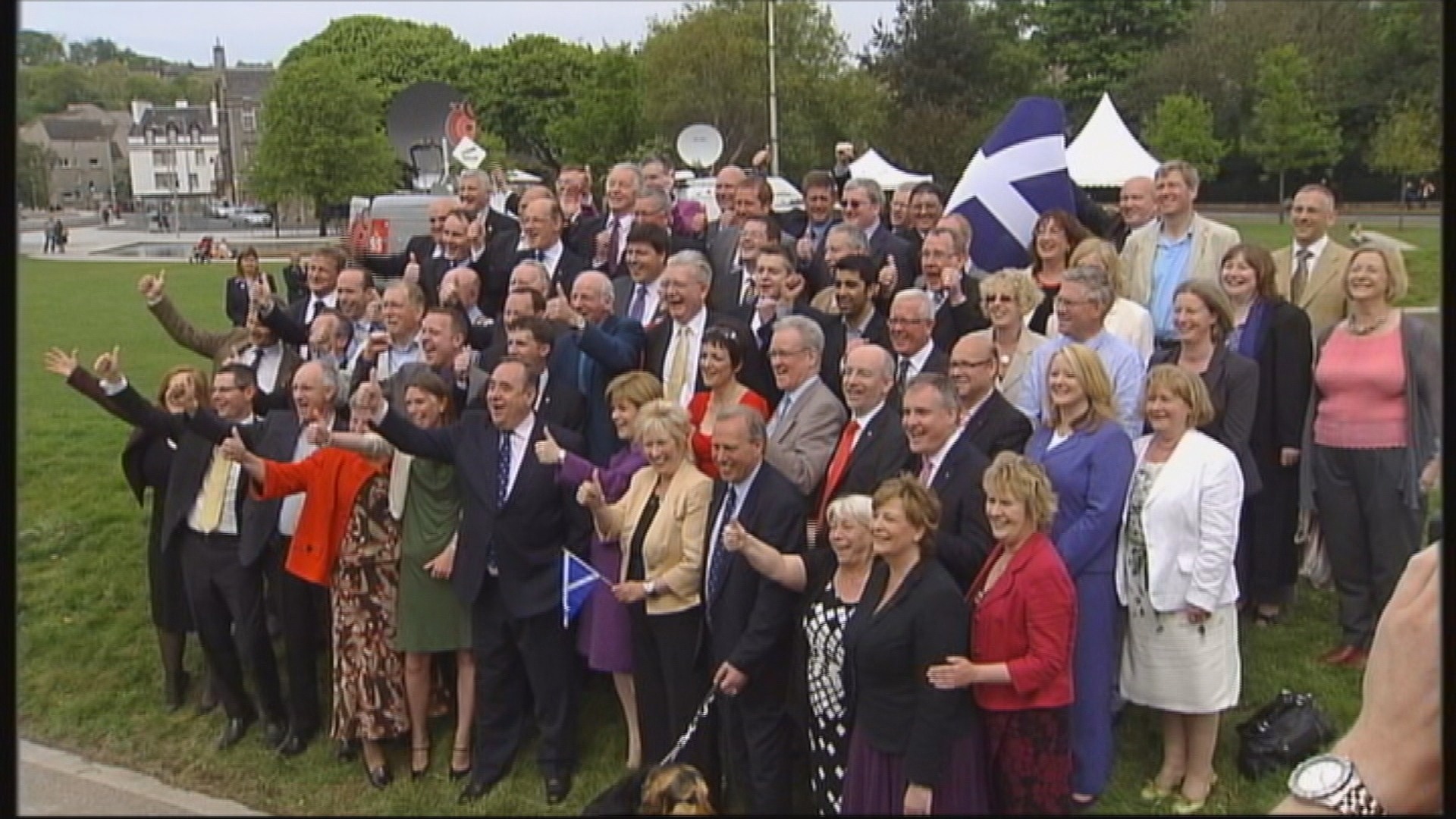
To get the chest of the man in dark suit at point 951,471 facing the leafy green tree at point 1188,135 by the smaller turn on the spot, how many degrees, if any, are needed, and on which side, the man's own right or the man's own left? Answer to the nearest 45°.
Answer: approximately 135° to the man's own right

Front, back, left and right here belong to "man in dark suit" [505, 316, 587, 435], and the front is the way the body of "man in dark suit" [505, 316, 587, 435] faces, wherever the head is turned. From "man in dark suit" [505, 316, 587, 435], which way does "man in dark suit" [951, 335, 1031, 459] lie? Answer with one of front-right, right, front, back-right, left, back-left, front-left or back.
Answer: left

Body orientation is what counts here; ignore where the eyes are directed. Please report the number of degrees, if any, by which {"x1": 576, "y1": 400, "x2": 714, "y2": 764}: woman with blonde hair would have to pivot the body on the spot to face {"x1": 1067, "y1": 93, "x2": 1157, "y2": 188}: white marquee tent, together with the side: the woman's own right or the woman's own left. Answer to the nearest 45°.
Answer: approximately 180°

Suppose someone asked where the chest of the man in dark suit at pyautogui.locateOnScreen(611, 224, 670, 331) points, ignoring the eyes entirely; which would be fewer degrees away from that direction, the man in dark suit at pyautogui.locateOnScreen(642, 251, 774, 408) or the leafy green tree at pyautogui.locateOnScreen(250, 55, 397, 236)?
the man in dark suit

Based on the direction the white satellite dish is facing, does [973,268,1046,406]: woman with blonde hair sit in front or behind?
in front

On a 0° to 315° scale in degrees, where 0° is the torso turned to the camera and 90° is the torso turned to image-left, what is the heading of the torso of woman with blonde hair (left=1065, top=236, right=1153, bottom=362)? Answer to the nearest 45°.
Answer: approximately 45°

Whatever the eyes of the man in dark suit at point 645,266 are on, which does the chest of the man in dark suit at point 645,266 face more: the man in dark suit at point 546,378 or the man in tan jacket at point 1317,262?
the man in dark suit

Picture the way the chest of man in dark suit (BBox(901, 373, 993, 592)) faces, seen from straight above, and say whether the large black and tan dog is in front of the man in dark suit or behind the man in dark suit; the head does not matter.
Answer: in front

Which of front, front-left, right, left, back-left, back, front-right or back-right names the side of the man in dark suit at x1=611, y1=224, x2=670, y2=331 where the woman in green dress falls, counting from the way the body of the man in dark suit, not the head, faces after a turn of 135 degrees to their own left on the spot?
back-right

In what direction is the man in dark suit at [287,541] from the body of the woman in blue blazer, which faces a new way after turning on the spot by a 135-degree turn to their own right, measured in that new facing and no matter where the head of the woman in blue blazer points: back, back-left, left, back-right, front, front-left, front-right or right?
left

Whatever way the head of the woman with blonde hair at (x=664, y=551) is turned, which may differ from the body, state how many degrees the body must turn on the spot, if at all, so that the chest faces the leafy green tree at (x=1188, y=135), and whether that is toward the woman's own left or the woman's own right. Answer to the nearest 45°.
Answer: approximately 180°

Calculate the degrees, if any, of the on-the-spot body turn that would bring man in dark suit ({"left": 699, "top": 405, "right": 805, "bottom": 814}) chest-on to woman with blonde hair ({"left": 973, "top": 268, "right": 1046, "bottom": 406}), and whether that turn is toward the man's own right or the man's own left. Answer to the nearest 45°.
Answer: approximately 180°
